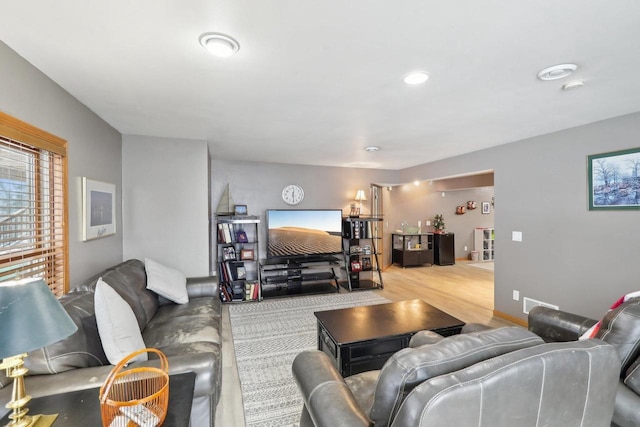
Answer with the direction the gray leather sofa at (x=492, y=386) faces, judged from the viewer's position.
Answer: facing away from the viewer and to the left of the viewer

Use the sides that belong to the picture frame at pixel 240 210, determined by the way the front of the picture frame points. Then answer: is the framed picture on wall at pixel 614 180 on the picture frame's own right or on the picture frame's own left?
on the picture frame's own left

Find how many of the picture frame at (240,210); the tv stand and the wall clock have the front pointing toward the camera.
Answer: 3

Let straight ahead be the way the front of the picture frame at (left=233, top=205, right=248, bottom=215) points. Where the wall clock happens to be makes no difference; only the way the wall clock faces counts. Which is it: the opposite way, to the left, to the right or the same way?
the same way

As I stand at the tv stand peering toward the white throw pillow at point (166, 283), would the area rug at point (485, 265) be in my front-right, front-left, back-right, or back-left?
back-left

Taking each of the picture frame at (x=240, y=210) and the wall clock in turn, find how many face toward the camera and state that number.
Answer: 2

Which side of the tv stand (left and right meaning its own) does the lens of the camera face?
front

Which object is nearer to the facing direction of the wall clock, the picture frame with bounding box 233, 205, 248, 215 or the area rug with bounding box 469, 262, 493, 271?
the picture frame

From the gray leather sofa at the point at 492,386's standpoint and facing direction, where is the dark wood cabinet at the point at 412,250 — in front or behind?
in front

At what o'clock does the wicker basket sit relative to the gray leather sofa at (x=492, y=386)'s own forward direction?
The wicker basket is roughly at 10 o'clock from the gray leather sofa.

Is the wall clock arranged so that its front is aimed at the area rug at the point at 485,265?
no

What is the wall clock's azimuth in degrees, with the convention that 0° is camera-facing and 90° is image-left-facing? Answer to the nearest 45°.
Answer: approximately 0°

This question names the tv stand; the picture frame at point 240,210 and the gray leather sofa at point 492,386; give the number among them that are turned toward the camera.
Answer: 2

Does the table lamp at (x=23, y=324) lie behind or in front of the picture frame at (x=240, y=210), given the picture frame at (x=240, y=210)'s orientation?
in front

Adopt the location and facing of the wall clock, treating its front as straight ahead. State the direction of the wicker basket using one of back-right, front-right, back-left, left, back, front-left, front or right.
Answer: front

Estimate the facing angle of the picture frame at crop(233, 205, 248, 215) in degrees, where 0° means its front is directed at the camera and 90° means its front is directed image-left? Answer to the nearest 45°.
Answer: approximately 0°

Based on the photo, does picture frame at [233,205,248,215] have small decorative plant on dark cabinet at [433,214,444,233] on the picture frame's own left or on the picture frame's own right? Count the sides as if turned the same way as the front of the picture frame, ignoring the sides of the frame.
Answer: on the picture frame's own left

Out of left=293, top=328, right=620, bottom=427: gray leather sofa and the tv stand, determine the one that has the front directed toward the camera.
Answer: the tv stand
